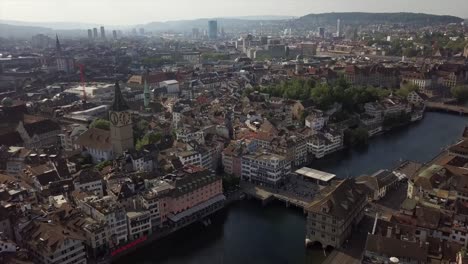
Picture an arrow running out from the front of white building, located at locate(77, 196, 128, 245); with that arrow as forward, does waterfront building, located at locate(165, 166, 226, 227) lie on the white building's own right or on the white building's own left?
on the white building's own left

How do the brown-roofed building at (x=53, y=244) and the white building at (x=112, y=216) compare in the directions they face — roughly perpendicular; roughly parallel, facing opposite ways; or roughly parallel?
roughly parallel

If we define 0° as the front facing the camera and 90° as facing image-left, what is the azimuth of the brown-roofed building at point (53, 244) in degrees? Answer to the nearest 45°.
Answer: approximately 315°

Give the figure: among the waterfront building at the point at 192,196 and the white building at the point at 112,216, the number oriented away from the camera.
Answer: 0

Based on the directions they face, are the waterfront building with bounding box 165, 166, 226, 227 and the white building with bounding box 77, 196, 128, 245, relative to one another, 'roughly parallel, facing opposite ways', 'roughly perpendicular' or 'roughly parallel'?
roughly parallel

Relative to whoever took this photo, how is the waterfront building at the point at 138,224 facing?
facing the viewer and to the right of the viewer

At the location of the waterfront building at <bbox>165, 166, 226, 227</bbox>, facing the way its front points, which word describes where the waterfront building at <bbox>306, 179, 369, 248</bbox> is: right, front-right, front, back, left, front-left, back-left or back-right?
front

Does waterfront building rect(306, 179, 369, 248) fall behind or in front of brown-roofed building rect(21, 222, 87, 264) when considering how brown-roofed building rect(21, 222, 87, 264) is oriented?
in front

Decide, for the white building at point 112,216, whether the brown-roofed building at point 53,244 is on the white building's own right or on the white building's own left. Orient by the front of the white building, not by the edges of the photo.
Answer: on the white building's own right

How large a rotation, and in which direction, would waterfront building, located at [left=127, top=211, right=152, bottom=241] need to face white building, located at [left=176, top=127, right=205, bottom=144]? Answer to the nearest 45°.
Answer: approximately 135° to its left

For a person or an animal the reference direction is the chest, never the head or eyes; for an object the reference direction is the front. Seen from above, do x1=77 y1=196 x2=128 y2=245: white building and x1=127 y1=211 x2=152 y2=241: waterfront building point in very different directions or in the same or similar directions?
same or similar directions

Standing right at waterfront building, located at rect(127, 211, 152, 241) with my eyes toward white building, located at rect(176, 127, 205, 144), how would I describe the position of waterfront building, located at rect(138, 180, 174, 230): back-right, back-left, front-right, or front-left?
front-right

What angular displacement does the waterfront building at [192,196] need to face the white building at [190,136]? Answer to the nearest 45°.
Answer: approximately 135° to its left

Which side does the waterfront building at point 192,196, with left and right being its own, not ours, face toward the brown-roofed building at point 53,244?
right

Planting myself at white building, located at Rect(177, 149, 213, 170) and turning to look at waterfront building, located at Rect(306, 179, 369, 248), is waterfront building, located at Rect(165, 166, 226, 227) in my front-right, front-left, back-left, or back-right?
front-right

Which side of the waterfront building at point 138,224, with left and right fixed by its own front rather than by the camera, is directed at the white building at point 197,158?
left

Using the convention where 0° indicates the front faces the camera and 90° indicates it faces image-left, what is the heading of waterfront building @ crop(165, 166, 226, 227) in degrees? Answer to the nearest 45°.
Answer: approximately 315°

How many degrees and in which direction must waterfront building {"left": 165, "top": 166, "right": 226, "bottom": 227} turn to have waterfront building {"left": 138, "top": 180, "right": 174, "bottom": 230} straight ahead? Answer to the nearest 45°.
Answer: approximately 90° to its right

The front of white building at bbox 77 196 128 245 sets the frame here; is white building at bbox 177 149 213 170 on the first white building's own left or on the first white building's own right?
on the first white building's own left

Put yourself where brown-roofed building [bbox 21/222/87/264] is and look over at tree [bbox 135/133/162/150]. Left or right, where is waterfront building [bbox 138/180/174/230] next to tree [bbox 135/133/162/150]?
right

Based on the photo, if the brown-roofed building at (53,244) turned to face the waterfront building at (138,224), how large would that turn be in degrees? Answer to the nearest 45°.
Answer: approximately 45° to its left
